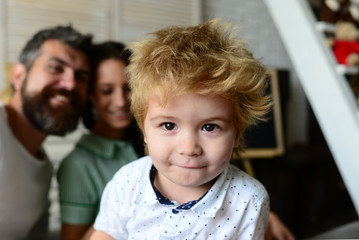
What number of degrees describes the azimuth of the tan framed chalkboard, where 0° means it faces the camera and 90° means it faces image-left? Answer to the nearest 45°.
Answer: approximately 0°

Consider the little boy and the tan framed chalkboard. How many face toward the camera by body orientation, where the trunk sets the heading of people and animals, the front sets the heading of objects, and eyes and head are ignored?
2

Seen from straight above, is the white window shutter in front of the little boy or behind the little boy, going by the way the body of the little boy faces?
behind

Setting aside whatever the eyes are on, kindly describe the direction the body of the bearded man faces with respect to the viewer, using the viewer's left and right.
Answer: facing the viewer and to the right of the viewer

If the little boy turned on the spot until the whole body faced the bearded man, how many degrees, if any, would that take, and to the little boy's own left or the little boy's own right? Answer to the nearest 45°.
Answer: approximately 135° to the little boy's own right

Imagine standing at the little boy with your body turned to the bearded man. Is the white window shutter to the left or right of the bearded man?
right

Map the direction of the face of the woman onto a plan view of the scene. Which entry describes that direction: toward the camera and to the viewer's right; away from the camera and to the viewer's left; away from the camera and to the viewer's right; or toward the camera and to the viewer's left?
toward the camera and to the viewer's right

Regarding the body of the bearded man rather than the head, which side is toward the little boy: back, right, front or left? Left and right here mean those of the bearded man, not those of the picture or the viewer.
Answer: front
